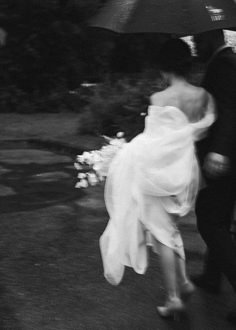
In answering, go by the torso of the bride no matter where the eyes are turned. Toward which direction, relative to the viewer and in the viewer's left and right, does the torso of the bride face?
facing away from the viewer and to the left of the viewer
